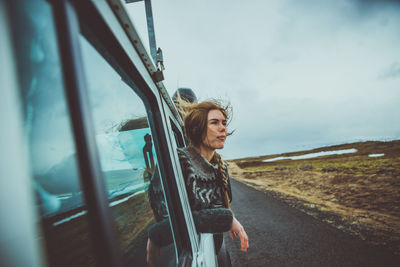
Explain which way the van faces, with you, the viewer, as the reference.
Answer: facing away from the viewer and to the right of the viewer

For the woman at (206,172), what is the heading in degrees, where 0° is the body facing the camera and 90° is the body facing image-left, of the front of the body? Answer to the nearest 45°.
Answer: approximately 315°
